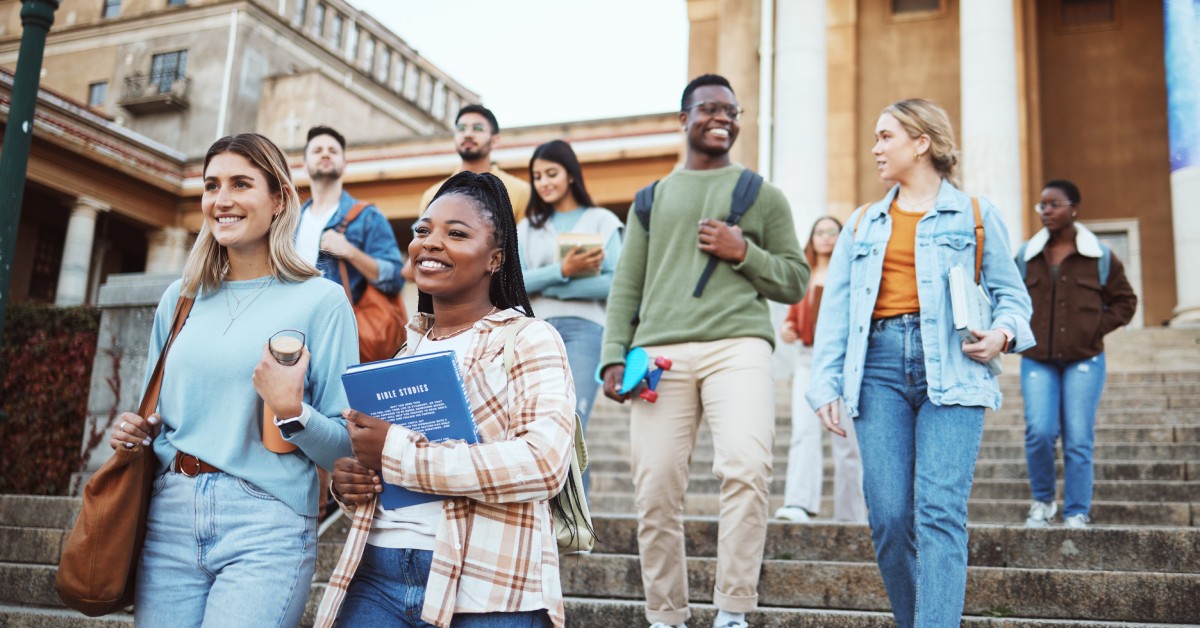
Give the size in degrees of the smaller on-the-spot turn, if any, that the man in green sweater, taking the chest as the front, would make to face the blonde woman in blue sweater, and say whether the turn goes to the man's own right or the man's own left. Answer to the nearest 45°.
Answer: approximately 45° to the man's own right

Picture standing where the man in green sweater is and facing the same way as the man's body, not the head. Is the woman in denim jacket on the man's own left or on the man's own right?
on the man's own left

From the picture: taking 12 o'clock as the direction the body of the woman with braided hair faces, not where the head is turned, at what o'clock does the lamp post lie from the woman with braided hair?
The lamp post is roughly at 3 o'clock from the woman with braided hair.

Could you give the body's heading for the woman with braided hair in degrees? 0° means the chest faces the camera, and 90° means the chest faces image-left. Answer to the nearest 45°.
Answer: approximately 45°

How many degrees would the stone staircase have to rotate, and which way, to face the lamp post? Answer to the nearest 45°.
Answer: approximately 90° to its right

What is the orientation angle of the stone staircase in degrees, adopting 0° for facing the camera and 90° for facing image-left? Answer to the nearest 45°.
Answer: approximately 0°

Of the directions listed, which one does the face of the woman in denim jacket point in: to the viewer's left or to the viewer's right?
to the viewer's left

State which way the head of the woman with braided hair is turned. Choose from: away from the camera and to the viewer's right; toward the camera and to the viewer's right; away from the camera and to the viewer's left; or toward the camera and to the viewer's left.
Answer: toward the camera and to the viewer's left

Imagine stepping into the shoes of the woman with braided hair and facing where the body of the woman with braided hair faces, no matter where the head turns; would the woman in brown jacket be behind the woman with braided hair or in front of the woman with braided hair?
behind

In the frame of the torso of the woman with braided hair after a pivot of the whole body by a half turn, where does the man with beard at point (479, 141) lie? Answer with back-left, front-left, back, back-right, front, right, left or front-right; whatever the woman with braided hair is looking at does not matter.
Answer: front-left
